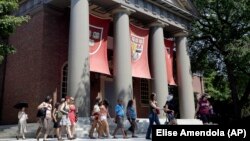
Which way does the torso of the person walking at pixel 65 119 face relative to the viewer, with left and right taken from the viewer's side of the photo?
facing to the right of the viewer

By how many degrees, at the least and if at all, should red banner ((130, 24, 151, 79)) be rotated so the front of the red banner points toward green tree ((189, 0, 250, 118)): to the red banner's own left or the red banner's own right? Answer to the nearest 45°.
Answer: approximately 90° to the red banner's own left

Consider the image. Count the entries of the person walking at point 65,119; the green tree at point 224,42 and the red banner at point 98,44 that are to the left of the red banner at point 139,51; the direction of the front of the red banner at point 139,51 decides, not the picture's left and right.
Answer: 1

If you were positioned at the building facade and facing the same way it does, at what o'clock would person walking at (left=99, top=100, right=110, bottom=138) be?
The person walking is roughly at 1 o'clock from the building facade.

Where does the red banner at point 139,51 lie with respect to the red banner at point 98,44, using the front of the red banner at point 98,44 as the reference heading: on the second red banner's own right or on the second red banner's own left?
on the second red banner's own left

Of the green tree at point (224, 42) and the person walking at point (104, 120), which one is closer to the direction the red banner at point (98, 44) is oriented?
the person walking

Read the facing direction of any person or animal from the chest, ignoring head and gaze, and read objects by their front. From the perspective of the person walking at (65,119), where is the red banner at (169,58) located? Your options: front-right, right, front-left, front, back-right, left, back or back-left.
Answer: front-left

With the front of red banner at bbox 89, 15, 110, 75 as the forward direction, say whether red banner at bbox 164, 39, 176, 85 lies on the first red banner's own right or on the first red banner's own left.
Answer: on the first red banner's own left

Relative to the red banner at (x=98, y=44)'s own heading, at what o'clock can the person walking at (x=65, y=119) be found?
The person walking is roughly at 2 o'clock from the red banner.

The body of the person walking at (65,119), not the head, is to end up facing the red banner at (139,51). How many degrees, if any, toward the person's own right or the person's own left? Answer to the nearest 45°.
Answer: approximately 45° to the person's own left
